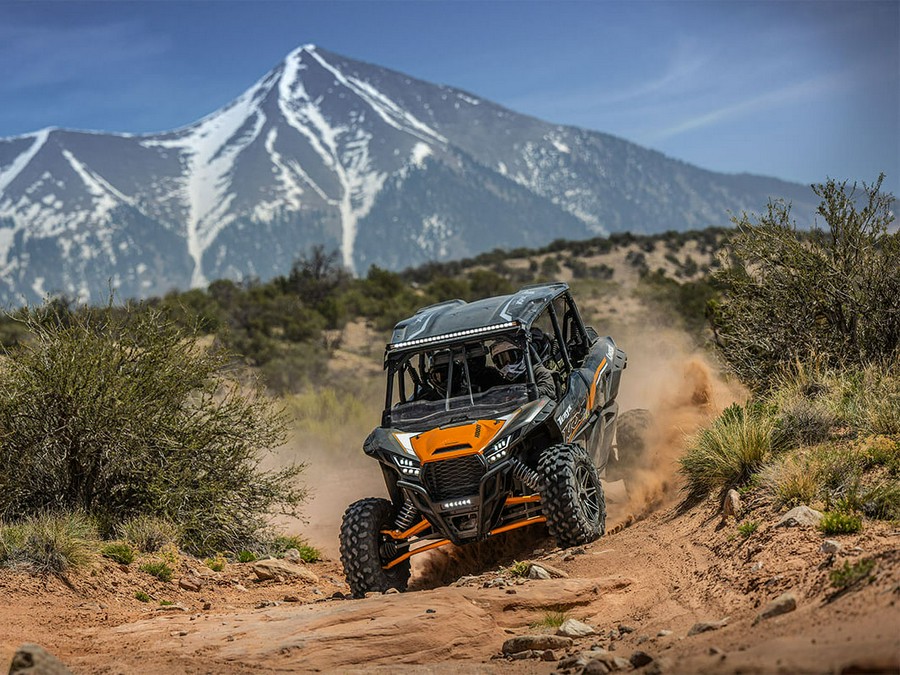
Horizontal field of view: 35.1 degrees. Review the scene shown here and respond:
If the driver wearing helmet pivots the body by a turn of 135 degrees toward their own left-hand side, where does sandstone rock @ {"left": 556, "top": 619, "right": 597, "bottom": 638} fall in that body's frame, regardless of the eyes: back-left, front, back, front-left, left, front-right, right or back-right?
back-right

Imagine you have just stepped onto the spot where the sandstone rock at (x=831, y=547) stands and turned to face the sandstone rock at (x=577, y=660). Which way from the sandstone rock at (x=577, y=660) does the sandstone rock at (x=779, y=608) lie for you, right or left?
left

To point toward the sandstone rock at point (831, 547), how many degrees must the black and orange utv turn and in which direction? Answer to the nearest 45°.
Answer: approximately 90° to its left

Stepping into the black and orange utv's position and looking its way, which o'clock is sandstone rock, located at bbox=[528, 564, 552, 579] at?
The sandstone rock is roughly at 10 o'clock from the black and orange utv.

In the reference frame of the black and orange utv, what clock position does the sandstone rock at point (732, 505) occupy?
The sandstone rock is roughly at 8 o'clock from the black and orange utv.

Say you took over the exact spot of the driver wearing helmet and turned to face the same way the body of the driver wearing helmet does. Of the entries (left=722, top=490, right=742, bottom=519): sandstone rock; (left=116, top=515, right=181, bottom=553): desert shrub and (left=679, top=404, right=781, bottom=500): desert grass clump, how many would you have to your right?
1

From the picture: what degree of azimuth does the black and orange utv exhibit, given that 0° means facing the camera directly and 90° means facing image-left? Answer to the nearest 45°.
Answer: approximately 45°

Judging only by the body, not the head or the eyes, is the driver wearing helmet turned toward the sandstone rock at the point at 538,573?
yes

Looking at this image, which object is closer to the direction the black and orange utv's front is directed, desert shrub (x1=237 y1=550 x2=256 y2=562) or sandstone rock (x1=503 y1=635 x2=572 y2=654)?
the sandstone rock

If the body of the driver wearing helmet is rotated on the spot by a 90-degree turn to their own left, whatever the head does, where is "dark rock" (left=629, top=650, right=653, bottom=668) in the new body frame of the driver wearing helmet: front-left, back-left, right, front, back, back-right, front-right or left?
right

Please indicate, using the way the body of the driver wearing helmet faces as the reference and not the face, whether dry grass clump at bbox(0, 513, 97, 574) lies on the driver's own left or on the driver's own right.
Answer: on the driver's own right

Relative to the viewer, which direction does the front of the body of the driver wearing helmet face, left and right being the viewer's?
facing the viewer

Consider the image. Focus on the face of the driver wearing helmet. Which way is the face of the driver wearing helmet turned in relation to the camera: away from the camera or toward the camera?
toward the camera

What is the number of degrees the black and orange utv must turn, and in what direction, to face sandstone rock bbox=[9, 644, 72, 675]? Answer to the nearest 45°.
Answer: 0° — it already faces it

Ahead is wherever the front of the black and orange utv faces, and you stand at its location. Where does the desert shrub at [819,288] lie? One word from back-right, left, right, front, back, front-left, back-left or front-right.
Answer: back

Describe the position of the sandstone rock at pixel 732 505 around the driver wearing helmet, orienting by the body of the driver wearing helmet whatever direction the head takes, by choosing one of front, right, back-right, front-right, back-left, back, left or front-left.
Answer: front-left

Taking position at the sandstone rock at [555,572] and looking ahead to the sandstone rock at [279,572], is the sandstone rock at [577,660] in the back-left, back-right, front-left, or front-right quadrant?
back-left

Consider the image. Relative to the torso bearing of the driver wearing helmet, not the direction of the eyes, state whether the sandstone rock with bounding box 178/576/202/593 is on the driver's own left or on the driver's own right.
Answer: on the driver's own right

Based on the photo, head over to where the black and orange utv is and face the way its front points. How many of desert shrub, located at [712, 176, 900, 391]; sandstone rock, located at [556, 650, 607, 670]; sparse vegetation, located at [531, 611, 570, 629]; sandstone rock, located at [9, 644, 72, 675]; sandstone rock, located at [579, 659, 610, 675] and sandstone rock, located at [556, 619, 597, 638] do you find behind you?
1
